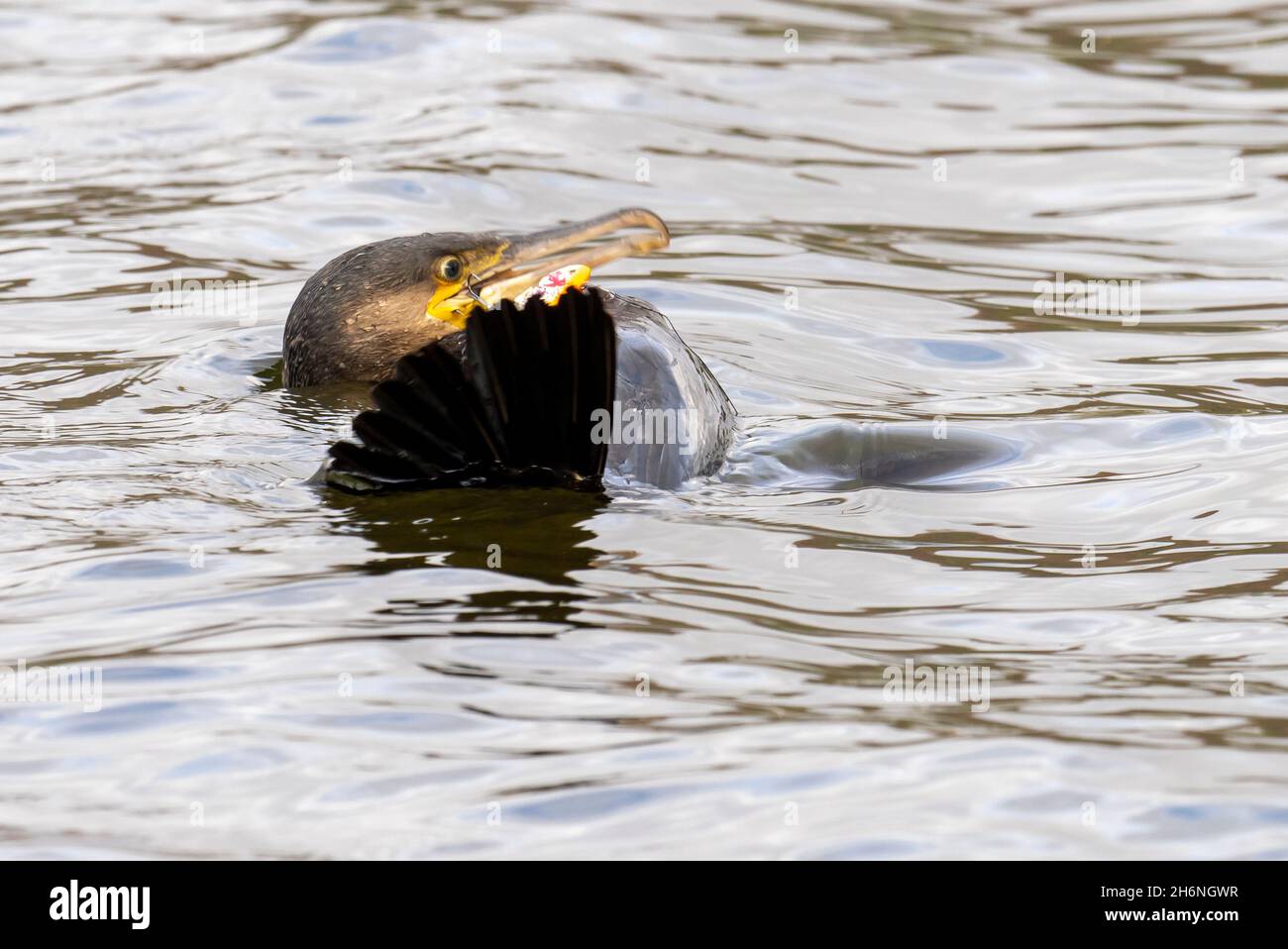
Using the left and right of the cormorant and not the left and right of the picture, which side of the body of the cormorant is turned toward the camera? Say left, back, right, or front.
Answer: left
